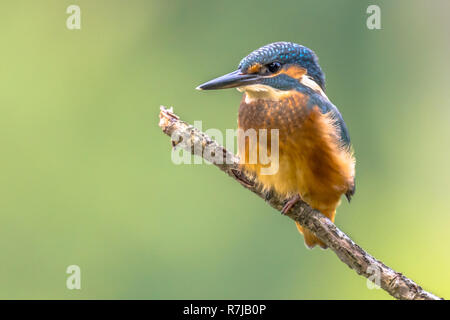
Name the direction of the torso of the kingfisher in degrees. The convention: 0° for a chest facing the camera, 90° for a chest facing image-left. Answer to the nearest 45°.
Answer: approximately 45°
